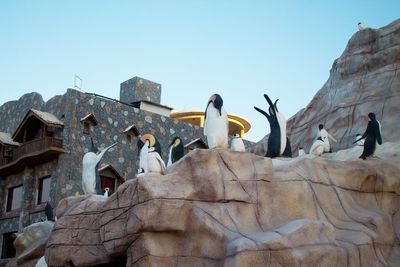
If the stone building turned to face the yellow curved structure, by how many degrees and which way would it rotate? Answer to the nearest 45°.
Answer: approximately 180°

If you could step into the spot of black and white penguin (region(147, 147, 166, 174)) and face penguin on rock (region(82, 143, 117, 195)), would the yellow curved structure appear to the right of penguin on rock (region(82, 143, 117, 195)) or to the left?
right

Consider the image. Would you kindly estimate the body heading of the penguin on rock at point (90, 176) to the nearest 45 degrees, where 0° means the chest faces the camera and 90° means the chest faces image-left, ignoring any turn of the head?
approximately 45°

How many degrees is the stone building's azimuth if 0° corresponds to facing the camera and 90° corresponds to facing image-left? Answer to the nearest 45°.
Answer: approximately 45°
